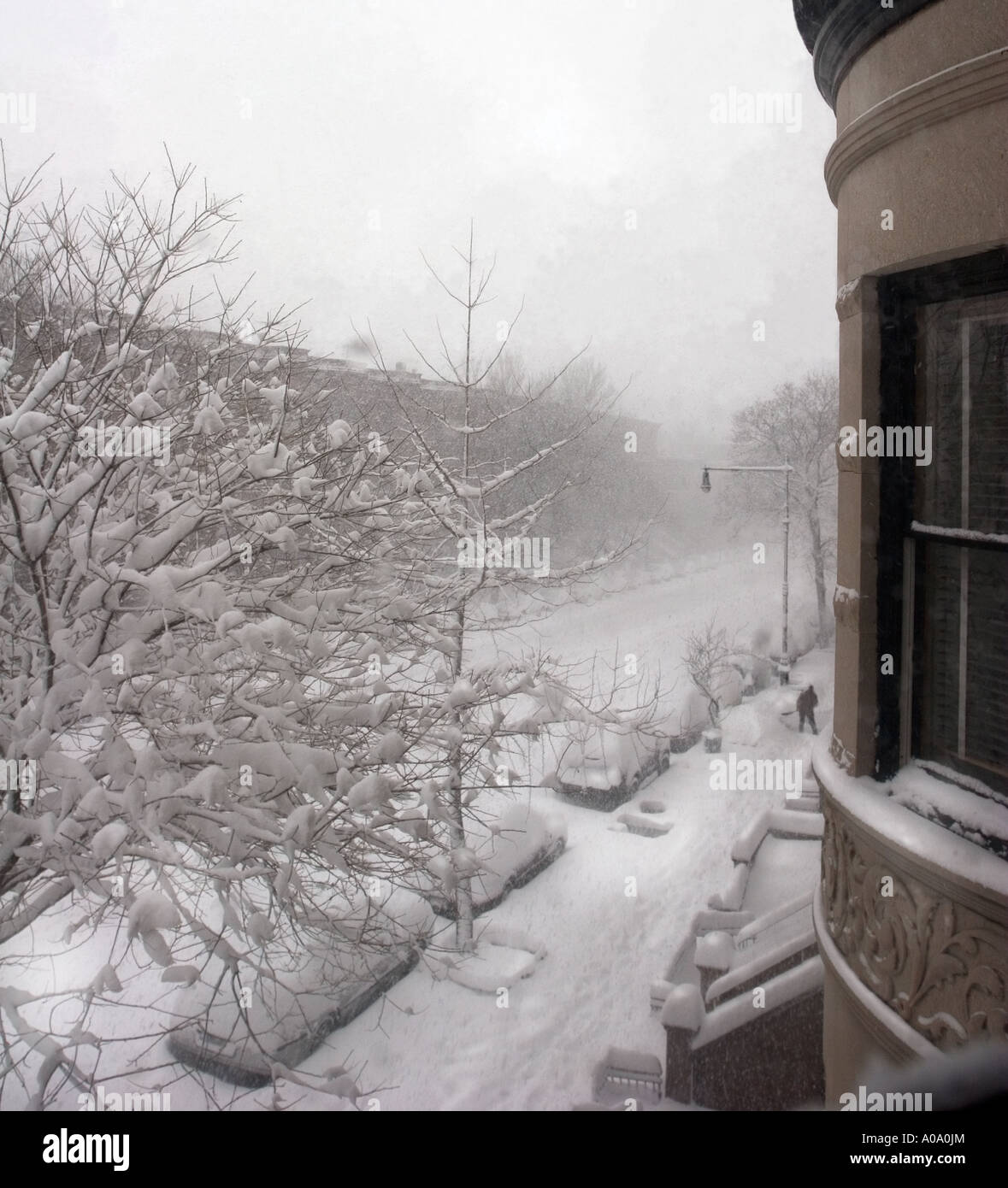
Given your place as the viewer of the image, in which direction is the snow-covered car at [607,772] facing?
facing the viewer and to the left of the viewer

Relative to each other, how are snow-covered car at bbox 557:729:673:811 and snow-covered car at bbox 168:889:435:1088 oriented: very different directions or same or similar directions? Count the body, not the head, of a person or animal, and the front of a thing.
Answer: same or similar directions

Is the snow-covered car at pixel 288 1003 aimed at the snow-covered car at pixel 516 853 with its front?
no

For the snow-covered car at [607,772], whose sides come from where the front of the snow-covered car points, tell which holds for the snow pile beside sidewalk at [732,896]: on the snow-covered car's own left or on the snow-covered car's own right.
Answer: on the snow-covered car's own left

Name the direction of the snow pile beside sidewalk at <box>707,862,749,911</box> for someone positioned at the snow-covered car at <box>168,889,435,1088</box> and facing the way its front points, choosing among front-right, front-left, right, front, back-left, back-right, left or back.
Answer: back-left

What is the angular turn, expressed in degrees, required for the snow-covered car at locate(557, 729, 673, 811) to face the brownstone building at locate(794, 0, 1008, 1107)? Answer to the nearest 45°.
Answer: approximately 45° to its left

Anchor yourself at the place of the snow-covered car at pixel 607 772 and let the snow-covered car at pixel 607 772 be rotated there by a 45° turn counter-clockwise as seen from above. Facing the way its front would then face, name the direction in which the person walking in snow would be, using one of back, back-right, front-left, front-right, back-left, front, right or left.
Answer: back-left

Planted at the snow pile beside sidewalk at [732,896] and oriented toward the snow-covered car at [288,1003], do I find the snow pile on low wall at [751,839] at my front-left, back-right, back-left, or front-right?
back-right

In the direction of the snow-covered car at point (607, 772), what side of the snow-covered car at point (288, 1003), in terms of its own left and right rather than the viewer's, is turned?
back

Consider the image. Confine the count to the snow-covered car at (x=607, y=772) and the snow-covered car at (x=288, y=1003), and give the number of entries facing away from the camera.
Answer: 0

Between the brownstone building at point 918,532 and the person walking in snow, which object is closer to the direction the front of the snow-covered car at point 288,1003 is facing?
the brownstone building
